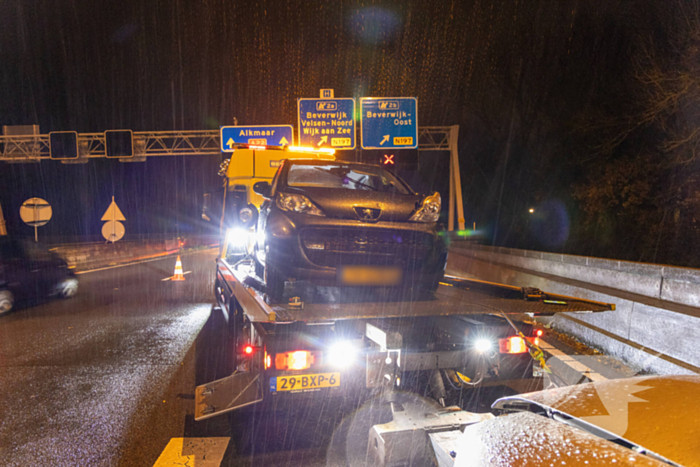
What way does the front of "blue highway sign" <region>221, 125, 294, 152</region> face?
toward the camera

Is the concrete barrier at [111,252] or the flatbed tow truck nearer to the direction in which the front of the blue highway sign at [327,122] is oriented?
the flatbed tow truck

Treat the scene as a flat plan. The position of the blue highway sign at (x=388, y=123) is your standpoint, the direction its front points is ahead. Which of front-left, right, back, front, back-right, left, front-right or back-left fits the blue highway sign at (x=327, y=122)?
right

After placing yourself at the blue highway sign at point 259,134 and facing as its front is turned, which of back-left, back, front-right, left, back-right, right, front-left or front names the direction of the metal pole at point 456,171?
left

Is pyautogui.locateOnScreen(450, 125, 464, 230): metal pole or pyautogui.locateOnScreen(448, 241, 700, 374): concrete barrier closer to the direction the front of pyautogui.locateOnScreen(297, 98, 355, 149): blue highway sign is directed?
the concrete barrier

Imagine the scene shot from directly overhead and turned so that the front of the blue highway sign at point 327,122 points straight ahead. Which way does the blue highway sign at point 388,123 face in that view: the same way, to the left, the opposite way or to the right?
the same way

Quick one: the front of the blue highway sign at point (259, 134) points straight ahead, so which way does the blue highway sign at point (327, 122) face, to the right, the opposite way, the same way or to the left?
the same way

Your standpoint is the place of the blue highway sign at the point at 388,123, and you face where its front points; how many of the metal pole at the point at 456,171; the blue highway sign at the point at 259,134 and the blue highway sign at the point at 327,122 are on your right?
2

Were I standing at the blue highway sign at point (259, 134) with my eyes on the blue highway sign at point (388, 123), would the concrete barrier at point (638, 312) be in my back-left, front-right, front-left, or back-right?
front-right

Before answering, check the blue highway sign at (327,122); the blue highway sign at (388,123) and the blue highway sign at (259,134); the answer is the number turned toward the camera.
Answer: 3

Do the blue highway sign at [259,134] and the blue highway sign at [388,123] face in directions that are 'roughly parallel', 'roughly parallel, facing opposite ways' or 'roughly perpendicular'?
roughly parallel

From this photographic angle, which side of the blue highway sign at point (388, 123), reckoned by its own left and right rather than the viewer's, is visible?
front

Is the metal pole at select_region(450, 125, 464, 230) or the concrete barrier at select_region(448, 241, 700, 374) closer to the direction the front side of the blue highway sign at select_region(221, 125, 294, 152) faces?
the concrete barrier

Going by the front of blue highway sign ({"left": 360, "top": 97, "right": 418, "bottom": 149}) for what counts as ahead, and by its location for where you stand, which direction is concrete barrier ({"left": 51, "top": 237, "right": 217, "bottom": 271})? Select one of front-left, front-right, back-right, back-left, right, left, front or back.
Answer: right

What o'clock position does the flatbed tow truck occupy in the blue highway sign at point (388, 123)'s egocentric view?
The flatbed tow truck is roughly at 12 o'clock from the blue highway sign.

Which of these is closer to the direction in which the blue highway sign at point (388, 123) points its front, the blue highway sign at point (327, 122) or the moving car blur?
the moving car blur

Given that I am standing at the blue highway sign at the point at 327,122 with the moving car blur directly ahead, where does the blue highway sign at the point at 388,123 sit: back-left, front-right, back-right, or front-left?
back-left

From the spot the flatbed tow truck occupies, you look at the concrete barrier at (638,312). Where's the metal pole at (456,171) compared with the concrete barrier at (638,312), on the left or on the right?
left
